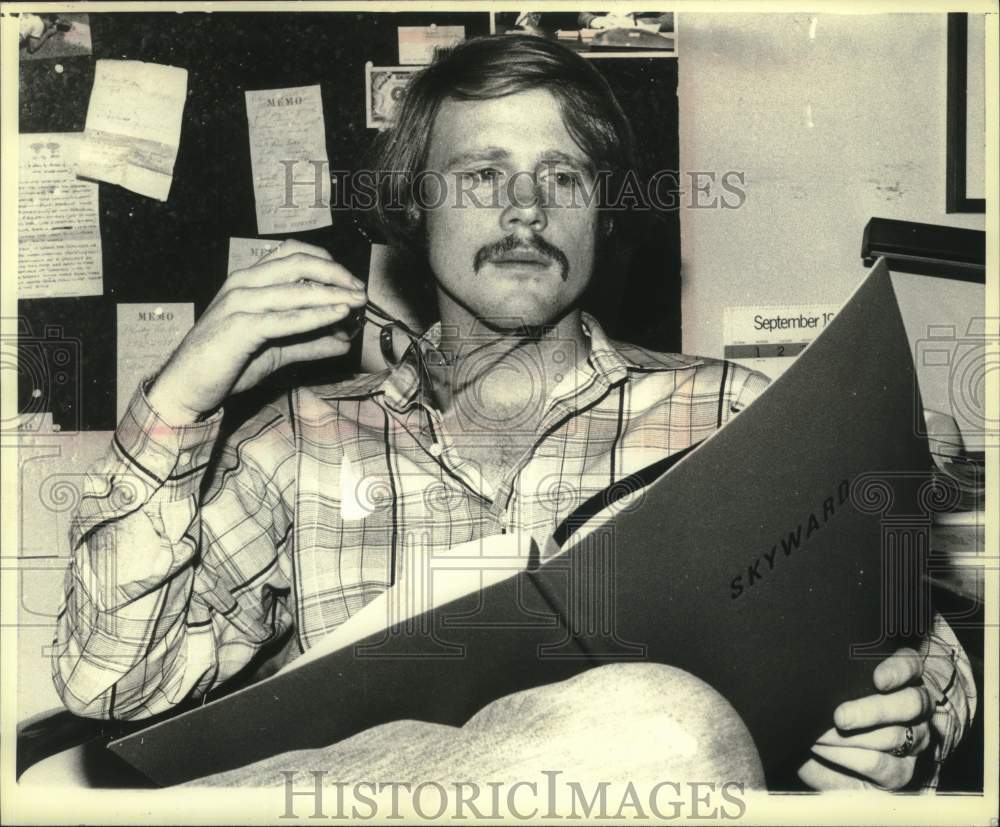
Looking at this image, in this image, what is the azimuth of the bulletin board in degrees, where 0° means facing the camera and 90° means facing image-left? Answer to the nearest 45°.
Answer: approximately 0°
